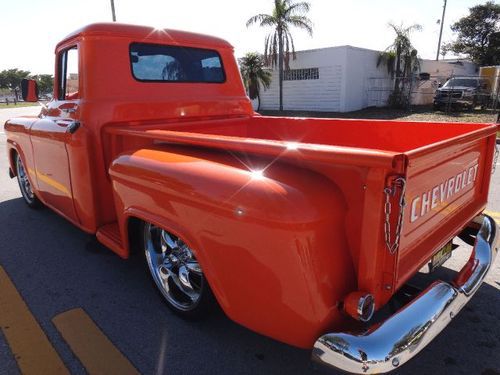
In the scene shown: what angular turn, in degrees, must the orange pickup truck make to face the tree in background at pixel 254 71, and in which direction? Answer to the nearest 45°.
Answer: approximately 45° to its right

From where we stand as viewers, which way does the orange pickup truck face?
facing away from the viewer and to the left of the viewer

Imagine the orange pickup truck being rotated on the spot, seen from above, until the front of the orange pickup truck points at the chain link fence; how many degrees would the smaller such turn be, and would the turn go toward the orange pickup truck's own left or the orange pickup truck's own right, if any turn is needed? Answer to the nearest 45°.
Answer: approximately 90° to the orange pickup truck's own right

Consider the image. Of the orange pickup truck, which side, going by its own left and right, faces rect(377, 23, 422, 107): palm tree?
right

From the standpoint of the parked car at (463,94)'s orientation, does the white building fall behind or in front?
in front

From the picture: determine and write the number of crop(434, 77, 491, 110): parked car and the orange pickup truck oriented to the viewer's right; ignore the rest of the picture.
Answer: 0

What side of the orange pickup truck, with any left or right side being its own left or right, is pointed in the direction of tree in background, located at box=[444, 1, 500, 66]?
right
